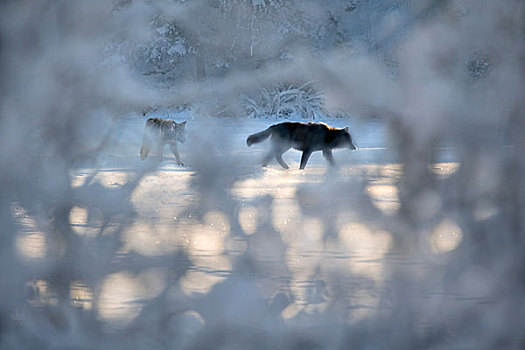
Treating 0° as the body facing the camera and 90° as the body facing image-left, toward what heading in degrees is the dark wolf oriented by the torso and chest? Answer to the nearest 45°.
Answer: approximately 270°

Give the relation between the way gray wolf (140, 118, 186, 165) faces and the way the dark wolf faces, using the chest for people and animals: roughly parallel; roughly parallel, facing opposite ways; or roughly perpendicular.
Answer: roughly parallel

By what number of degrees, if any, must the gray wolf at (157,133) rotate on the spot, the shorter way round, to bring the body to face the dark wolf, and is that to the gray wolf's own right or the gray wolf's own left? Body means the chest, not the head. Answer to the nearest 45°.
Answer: approximately 45° to the gray wolf's own left

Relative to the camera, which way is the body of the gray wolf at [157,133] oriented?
to the viewer's right

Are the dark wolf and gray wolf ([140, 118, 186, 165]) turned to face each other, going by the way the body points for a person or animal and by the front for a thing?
no

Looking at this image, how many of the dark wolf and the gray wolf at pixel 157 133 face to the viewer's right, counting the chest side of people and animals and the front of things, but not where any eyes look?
2

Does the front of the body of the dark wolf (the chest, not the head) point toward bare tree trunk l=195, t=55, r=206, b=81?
no
